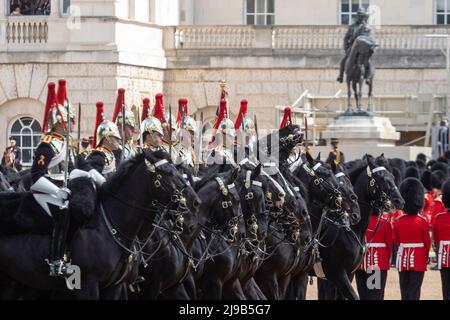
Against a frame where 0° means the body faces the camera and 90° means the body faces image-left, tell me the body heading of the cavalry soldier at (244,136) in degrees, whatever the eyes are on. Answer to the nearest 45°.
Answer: approximately 315°

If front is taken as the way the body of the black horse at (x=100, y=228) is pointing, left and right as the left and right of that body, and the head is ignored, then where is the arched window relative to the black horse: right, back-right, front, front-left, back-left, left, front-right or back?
left

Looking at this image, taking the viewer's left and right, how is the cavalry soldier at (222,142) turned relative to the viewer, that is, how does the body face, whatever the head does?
facing the viewer and to the right of the viewer

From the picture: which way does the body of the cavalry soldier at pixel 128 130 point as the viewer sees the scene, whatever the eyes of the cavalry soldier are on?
to the viewer's right

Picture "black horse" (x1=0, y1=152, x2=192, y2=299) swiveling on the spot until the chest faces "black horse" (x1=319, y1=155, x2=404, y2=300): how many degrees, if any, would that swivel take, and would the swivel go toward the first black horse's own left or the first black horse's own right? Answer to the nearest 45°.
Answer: approximately 45° to the first black horse's own left

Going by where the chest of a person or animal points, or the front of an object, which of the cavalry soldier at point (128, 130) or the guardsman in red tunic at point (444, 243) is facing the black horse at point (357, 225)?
the cavalry soldier

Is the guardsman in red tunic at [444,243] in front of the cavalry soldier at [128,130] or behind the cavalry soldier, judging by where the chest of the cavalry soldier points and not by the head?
in front

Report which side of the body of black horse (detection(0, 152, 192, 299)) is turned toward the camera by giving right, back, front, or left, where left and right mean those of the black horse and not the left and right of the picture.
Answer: right

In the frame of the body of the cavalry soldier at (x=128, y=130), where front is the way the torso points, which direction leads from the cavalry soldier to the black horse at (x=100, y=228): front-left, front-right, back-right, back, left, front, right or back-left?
right

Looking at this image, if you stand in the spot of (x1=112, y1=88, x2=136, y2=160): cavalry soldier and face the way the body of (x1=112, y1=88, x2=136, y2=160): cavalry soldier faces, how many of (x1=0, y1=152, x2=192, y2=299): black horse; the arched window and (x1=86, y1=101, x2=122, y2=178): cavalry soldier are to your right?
2

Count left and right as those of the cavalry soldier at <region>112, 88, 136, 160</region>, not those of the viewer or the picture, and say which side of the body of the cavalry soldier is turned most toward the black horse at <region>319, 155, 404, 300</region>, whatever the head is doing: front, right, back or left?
front
